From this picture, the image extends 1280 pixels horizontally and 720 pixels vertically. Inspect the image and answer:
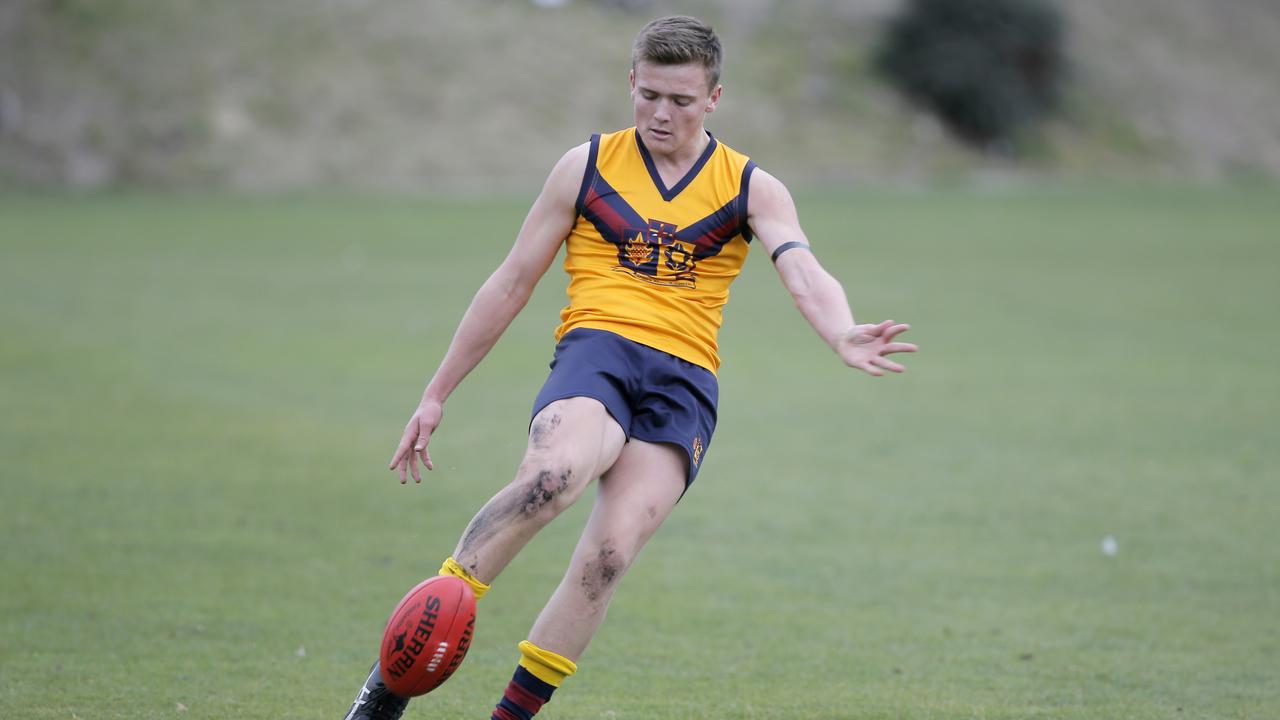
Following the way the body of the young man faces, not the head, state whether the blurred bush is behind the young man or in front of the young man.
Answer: behind

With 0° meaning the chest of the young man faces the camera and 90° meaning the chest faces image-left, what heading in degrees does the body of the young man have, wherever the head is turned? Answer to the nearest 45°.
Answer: approximately 0°
